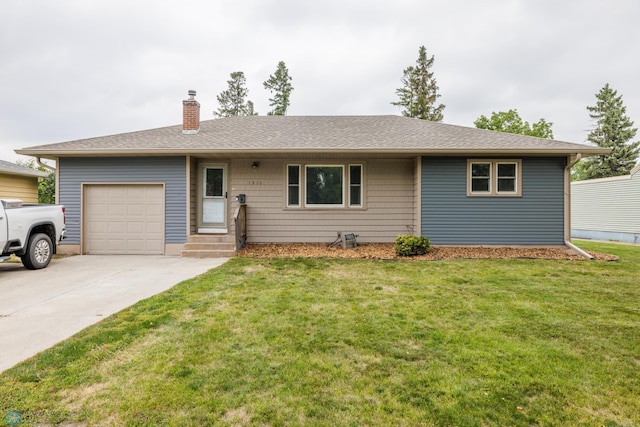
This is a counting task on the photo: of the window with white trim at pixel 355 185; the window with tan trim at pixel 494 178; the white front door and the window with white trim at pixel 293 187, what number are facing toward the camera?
4

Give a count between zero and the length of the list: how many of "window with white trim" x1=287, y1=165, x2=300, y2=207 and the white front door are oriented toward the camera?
2

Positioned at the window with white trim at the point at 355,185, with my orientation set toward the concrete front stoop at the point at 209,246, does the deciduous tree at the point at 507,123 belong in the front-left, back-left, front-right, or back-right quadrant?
back-right

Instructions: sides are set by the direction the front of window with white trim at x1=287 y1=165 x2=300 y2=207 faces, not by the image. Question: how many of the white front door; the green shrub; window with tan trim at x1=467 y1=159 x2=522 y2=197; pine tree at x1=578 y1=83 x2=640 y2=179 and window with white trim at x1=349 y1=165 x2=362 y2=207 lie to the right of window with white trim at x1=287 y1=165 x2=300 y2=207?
1

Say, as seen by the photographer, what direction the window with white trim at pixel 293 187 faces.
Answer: facing the viewer

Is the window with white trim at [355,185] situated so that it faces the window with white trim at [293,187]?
no

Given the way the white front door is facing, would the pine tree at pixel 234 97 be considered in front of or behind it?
behind

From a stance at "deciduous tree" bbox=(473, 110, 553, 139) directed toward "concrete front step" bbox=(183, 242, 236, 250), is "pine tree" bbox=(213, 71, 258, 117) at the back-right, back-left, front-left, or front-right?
front-right

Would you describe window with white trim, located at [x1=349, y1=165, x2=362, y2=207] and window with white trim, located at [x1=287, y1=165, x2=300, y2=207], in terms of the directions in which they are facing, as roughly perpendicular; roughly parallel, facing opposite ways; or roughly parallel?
roughly parallel

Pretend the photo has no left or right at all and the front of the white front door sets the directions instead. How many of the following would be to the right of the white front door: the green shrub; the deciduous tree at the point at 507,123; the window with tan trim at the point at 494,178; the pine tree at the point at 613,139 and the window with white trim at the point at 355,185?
0

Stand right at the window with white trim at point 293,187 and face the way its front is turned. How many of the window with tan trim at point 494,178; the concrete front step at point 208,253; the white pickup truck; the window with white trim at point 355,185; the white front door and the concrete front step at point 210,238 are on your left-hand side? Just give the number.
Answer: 2

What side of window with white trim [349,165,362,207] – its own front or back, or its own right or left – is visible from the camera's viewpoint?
front

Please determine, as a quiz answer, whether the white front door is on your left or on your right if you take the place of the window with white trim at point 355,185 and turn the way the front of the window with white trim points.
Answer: on your right

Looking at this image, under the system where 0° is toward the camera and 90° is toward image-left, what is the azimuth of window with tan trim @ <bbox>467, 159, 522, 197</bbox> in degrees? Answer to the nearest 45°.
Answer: approximately 0°
